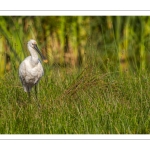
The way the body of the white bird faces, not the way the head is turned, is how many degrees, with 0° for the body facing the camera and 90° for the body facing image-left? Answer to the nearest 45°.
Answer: approximately 315°
